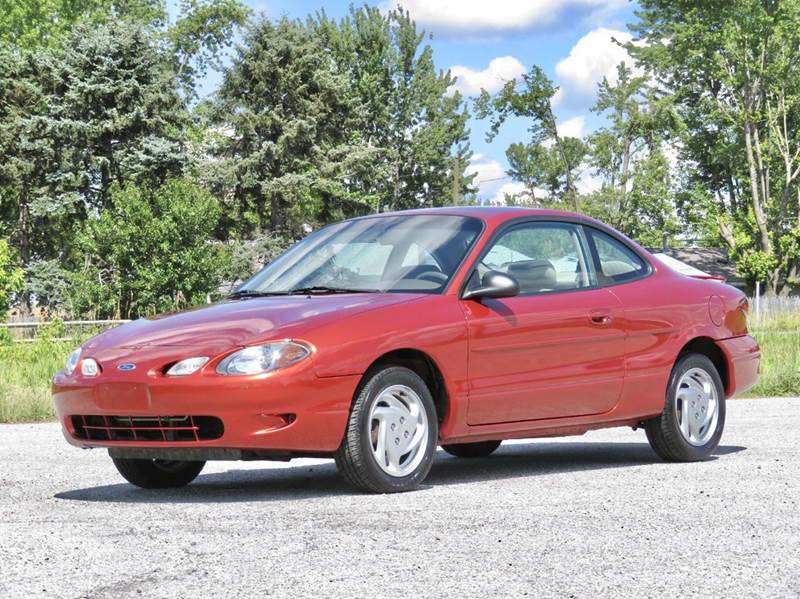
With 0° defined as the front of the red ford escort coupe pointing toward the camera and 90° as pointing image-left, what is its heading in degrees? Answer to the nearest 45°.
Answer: approximately 45°
